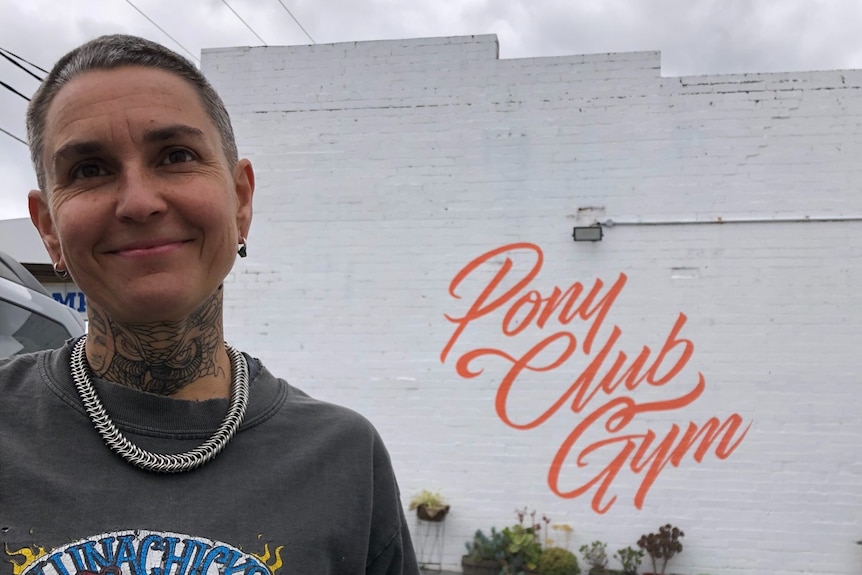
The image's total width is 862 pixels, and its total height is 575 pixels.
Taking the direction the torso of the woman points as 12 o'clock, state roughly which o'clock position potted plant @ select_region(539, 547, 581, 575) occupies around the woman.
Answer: The potted plant is roughly at 7 o'clock from the woman.

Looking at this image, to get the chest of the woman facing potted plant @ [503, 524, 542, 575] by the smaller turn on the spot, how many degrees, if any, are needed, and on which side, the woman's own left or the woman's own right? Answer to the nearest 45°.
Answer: approximately 135° to the woman's own left

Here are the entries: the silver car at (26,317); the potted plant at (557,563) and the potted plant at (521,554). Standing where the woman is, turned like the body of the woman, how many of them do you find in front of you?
0

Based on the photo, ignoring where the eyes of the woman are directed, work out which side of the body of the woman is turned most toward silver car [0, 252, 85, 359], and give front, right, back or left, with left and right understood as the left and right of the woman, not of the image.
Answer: back

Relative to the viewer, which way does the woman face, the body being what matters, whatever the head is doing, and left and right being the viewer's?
facing the viewer

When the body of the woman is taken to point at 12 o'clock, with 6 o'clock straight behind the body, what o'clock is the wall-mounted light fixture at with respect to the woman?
The wall-mounted light fixture is roughly at 7 o'clock from the woman.

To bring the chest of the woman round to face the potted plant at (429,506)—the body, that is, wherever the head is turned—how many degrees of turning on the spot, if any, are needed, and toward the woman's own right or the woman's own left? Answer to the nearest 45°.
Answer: approximately 180°

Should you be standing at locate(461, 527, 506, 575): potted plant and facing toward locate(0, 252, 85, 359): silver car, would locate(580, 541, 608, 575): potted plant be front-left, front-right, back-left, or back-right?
back-left

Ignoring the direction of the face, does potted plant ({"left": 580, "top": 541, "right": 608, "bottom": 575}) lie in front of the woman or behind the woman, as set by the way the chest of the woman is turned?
behind

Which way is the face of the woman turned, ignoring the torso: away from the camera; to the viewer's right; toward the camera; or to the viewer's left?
toward the camera

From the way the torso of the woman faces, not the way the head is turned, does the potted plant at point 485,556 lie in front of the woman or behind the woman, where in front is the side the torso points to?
behind

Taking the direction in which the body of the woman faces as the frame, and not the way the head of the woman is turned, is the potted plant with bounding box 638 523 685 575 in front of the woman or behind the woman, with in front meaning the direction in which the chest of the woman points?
behind
